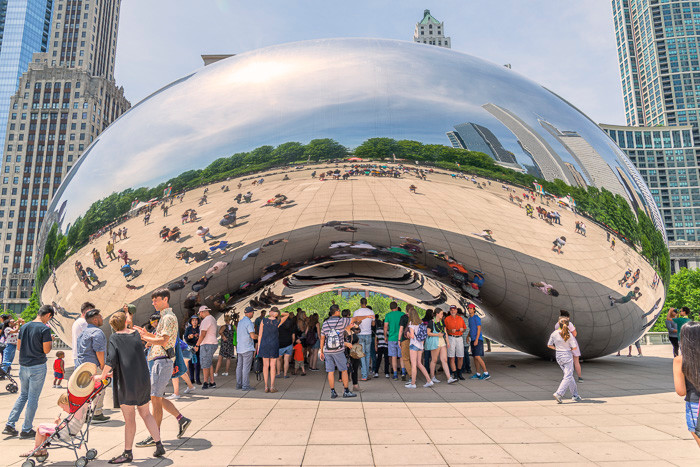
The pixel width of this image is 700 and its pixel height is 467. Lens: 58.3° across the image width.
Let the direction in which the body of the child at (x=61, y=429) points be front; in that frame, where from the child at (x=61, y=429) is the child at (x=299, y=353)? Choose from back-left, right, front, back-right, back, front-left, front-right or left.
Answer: back-right

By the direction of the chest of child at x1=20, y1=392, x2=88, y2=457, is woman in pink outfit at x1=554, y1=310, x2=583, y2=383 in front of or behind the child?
behind

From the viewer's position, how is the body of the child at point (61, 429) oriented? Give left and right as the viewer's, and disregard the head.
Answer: facing to the left of the viewer

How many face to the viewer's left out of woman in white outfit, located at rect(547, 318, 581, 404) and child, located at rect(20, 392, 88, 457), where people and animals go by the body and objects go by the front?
1
